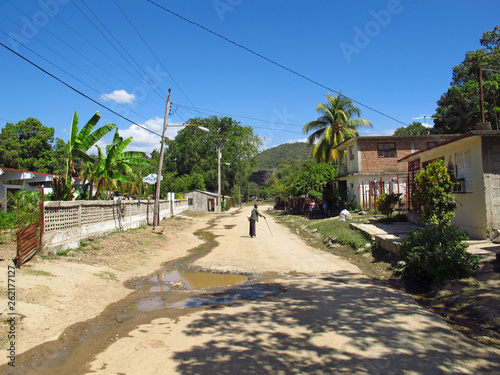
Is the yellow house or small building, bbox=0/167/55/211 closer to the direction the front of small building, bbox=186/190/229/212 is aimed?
the yellow house

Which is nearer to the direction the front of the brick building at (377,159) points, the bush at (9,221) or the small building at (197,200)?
the small building

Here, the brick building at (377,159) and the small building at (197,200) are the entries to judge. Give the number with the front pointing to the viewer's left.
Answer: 1

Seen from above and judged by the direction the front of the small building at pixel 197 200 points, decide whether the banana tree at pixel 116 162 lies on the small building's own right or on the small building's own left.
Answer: on the small building's own right

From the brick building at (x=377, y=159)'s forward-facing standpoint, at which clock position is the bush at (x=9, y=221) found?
The bush is roughly at 10 o'clock from the brick building.

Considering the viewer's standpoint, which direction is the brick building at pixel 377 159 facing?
facing to the left of the viewer

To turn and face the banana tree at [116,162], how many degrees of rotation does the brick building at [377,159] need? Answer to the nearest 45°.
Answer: approximately 45° to its left

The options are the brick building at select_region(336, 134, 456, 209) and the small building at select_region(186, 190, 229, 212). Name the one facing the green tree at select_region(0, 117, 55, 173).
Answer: the brick building at select_region(336, 134, 456, 209)

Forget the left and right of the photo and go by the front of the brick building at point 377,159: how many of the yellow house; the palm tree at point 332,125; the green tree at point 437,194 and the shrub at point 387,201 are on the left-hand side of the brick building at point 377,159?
3

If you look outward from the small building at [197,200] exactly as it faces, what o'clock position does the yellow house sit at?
The yellow house is roughly at 1 o'clock from the small building.

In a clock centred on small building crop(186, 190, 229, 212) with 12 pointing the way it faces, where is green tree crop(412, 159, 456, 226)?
The green tree is roughly at 1 o'clock from the small building.

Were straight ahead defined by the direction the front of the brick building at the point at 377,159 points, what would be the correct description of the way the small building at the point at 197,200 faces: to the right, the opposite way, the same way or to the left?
the opposite way

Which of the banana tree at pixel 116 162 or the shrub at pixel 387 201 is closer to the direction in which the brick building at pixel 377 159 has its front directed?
the banana tree

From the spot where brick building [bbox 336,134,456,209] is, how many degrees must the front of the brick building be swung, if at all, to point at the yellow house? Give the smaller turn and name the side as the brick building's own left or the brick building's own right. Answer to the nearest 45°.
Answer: approximately 90° to the brick building's own left

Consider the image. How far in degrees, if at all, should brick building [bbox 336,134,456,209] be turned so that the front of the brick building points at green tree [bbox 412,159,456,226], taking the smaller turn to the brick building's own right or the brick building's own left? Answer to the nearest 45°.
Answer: approximately 90° to the brick building's own left
